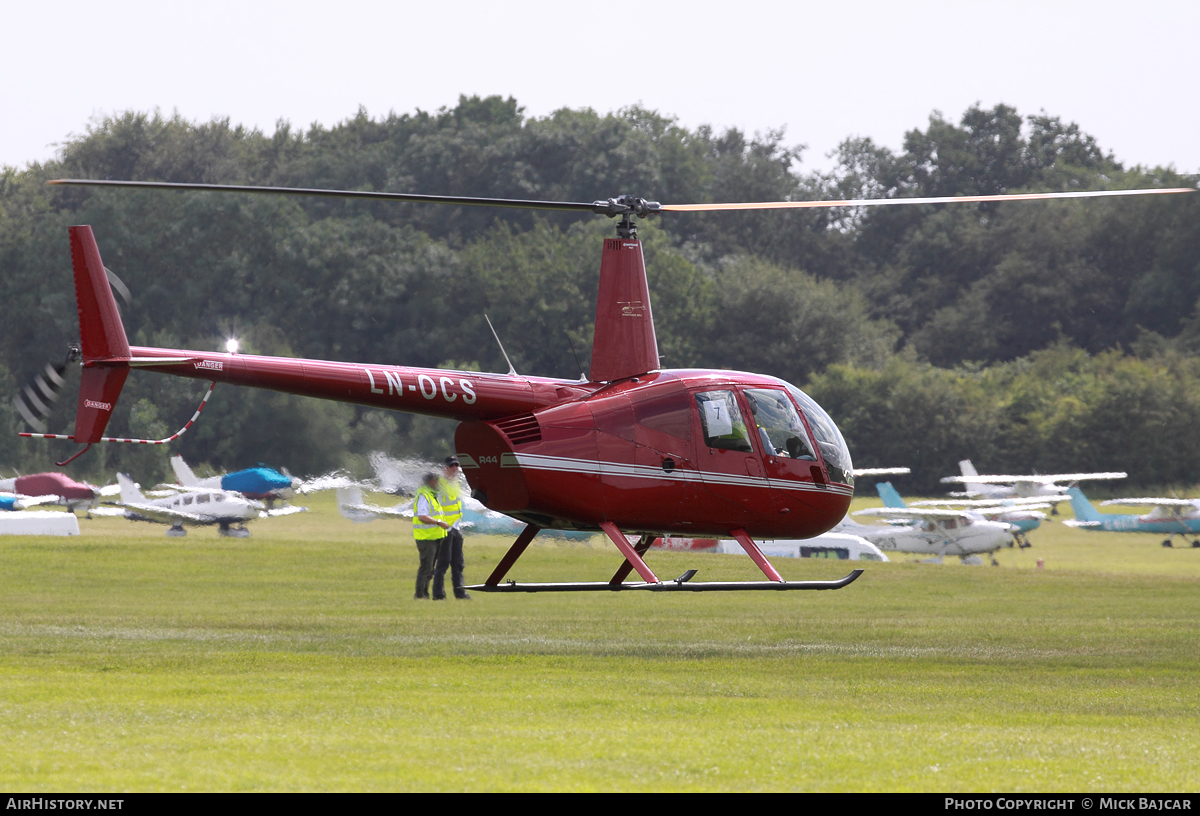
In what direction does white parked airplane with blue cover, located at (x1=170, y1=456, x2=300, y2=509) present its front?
to the viewer's right

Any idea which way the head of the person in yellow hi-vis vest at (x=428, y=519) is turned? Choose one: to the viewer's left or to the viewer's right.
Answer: to the viewer's right

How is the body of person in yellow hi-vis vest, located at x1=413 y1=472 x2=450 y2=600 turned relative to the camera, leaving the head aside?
to the viewer's right

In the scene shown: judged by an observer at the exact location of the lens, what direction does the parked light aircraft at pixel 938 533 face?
facing the viewer and to the right of the viewer

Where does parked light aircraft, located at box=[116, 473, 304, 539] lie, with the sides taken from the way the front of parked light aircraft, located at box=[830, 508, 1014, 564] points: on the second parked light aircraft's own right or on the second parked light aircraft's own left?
on the second parked light aircraft's own right

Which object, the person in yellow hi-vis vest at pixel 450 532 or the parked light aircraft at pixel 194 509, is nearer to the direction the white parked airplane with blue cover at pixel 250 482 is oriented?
the person in yellow hi-vis vest

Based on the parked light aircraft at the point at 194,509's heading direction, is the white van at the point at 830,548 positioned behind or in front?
in front

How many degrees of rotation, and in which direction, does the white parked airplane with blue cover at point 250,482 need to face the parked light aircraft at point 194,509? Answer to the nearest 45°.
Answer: approximately 135° to its right

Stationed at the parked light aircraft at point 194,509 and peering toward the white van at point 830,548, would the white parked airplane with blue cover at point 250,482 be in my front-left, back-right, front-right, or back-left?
front-left

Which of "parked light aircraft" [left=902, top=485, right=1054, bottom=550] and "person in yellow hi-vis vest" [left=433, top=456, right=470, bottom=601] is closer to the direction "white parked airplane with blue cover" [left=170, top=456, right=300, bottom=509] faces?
the parked light aircraft

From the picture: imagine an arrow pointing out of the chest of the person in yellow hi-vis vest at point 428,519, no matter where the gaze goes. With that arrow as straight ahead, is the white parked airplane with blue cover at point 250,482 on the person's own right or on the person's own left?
on the person's own left

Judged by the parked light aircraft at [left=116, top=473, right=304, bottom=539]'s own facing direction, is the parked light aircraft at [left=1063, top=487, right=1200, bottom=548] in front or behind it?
in front

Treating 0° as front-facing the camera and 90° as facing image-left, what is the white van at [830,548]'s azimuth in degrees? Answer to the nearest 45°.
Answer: approximately 270°
